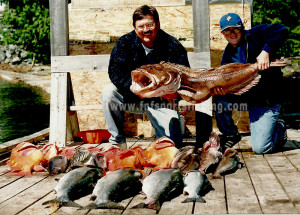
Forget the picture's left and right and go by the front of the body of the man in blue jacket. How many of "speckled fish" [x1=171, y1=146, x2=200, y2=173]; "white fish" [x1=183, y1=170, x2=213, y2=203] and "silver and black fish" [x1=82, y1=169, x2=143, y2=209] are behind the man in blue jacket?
0

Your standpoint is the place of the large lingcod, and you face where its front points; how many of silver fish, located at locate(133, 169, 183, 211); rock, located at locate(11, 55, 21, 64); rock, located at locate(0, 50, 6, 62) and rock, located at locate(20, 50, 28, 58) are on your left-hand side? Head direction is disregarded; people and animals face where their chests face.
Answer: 1

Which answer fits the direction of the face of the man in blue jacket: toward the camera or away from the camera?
toward the camera

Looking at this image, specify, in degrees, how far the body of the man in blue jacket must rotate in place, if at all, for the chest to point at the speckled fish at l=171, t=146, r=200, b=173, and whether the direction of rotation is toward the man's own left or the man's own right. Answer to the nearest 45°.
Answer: approximately 45° to the man's own left

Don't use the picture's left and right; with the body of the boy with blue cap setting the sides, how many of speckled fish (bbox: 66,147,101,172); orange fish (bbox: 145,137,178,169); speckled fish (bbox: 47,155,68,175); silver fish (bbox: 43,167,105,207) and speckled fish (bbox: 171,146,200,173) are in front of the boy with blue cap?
5

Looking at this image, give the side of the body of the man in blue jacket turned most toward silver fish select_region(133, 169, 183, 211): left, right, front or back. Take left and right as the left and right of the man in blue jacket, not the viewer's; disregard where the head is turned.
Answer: front

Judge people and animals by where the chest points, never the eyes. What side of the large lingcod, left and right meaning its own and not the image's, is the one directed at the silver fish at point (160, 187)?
left

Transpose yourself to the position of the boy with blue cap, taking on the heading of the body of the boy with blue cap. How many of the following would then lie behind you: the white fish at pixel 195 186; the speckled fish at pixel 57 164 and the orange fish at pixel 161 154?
0

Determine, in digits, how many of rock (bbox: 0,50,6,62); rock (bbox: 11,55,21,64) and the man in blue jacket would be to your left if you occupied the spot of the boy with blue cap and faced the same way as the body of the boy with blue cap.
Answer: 0

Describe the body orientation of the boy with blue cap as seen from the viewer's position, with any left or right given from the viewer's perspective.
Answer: facing the viewer and to the left of the viewer

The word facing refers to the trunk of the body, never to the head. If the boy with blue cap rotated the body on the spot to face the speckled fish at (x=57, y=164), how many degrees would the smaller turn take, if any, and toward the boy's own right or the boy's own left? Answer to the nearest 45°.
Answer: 0° — they already face it

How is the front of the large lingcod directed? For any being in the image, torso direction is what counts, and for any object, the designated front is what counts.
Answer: to the viewer's left

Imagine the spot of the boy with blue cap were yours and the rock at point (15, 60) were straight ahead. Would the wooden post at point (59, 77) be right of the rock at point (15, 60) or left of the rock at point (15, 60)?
left

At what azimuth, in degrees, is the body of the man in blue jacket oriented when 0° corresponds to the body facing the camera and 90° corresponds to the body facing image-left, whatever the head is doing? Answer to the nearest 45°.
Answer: approximately 0°

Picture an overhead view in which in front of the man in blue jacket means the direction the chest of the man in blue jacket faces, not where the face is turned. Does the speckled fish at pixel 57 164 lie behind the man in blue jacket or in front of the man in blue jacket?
in front

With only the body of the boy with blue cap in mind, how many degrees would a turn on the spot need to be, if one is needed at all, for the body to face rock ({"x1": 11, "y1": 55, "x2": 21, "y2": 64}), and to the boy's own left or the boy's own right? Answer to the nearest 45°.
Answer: approximately 90° to the boy's own right
